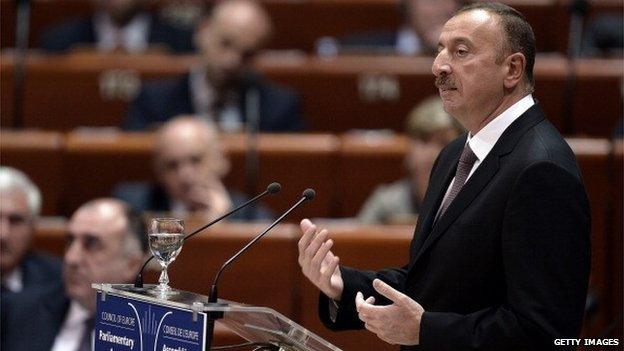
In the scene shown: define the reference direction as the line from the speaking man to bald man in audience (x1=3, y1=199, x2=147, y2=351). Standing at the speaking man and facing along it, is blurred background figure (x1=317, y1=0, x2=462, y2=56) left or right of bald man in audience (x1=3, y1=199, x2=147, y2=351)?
right

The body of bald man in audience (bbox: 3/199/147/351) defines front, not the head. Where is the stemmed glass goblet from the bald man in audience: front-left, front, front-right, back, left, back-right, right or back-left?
front-left

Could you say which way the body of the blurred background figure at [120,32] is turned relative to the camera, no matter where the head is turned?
toward the camera

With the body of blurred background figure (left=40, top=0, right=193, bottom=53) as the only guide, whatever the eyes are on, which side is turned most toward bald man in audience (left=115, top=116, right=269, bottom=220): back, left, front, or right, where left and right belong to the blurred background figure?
front

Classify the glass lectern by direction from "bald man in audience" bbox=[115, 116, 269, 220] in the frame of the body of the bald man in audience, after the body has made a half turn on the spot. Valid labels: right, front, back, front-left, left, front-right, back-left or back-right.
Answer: back-right

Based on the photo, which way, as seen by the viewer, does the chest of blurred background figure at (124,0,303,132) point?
toward the camera

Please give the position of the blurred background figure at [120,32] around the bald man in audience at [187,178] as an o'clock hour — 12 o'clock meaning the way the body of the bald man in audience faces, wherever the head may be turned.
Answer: The blurred background figure is roughly at 6 o'clock from the bald man in audience.

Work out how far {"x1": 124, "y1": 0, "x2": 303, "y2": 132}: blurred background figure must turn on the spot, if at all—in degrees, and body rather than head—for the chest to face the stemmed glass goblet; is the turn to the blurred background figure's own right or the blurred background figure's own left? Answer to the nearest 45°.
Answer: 0° — they already face it

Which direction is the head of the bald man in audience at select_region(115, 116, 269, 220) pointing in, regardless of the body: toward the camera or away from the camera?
toward the camera
